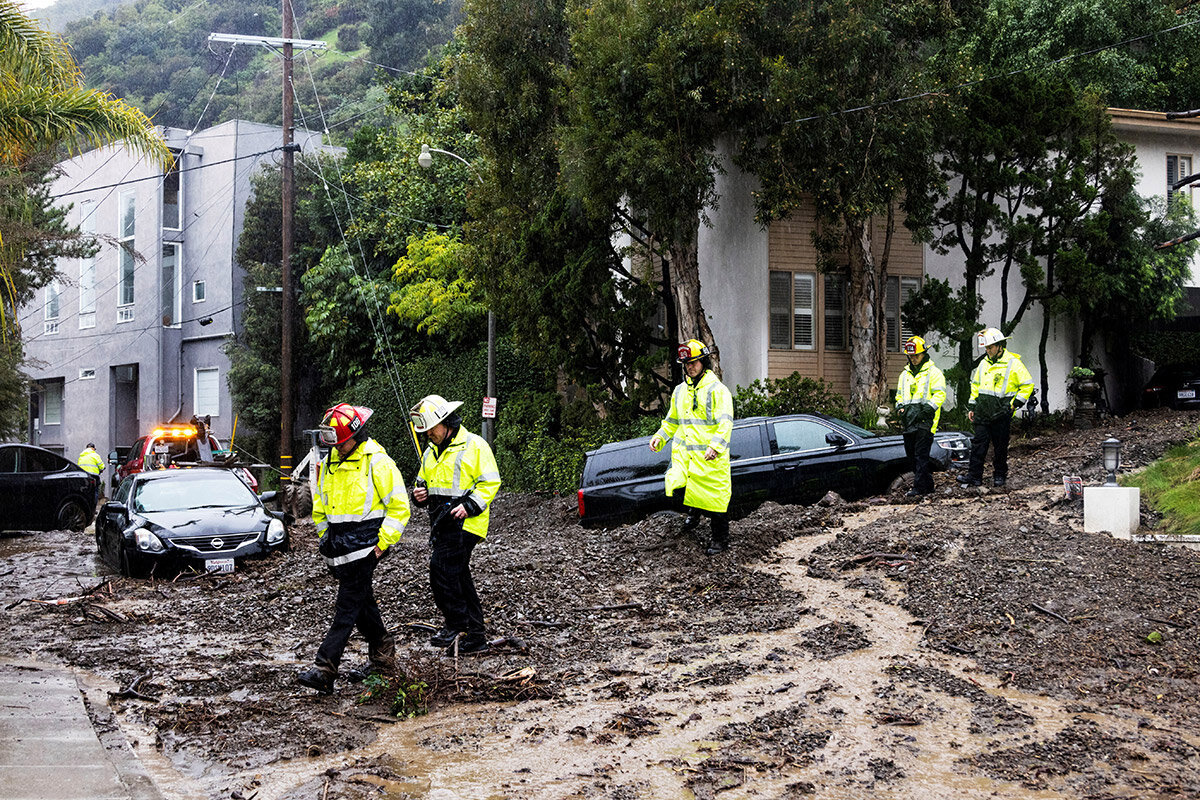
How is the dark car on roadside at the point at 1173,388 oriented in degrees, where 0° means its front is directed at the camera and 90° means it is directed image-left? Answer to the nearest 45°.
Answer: approximately 180°

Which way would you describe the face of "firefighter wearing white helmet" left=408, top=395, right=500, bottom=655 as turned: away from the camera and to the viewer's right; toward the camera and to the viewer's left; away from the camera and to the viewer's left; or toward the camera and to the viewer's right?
toward the camera and to the viewer's left

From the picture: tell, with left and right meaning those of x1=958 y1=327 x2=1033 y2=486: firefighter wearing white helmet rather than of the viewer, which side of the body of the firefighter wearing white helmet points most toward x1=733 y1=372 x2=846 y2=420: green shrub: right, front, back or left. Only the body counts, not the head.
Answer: right

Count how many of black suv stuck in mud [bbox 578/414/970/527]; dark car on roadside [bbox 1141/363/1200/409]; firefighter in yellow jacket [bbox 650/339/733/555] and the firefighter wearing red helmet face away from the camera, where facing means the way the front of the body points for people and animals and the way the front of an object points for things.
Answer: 1

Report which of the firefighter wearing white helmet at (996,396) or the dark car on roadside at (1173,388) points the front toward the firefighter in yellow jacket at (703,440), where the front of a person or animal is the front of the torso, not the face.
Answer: the firefighter wearing white helmet

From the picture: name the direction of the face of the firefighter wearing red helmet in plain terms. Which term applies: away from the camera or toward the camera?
toward the camera

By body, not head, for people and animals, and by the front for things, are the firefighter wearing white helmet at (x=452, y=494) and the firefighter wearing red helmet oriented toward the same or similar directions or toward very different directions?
same or similar directions

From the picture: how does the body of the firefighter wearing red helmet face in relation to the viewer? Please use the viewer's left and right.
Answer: facing the viewer and to the left of the viewer

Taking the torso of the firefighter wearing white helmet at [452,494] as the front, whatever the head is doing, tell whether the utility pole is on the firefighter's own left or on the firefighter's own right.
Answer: on the firefighter's own right

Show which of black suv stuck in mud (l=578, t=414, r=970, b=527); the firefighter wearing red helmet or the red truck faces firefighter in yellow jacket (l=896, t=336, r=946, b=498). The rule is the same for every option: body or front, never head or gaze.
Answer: the black suv stuck in mud

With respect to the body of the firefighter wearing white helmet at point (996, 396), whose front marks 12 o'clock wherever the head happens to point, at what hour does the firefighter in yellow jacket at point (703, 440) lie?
The firefighter in yellow jacket is roughly at 12 o'clock from the firefighter wearing white helmet.

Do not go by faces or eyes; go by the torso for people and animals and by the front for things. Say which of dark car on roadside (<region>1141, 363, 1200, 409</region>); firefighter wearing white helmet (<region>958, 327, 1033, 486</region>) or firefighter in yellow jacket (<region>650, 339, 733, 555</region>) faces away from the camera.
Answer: the dark car on roadside

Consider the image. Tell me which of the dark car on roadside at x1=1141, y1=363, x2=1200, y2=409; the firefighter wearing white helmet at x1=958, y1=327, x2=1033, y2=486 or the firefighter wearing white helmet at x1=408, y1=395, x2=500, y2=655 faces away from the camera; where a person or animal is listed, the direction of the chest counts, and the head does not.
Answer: the dark car on roadside

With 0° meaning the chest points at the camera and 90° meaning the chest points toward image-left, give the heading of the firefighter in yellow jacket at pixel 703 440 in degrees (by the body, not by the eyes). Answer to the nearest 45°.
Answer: approximately 45°

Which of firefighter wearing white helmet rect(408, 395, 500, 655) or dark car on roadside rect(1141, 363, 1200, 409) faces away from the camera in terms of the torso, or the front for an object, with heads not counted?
the dark car on roadside

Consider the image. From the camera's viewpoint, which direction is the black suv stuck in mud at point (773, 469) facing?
to the viewer's right
